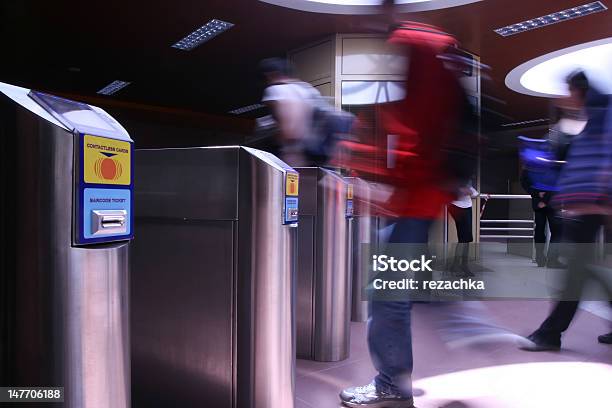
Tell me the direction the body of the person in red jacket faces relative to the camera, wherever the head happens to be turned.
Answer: to the viewer's left

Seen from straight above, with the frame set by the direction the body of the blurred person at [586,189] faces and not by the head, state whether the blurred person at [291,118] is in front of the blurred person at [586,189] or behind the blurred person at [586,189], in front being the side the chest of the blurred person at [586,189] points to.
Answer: in front

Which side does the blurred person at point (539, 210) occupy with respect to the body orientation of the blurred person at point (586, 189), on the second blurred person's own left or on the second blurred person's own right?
on the second blurred person's own right

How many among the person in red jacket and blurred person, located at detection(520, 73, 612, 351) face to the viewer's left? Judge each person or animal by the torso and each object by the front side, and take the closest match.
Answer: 2

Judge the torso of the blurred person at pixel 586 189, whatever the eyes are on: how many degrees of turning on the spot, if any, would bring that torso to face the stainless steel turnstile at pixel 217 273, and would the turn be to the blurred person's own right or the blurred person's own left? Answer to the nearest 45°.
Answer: approximately 45° to the blurred person's own left

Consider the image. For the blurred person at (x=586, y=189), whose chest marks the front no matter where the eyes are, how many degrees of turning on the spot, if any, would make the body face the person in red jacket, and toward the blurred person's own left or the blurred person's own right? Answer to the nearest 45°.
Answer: approximately 45° to the blurred person's own left

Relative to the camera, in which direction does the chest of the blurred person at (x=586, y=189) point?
to the viewer's left

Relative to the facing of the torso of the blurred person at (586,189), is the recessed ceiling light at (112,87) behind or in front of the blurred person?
in front
